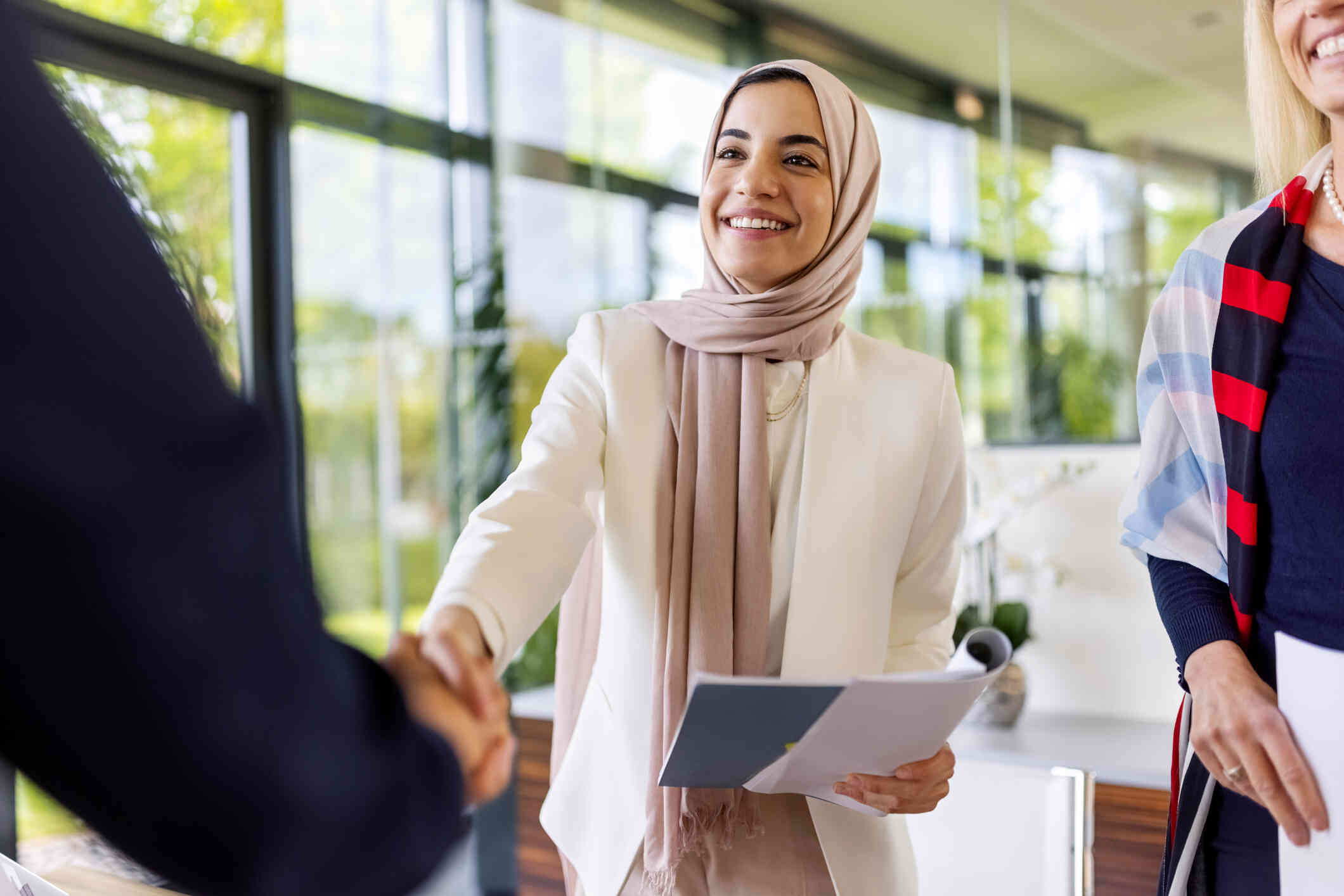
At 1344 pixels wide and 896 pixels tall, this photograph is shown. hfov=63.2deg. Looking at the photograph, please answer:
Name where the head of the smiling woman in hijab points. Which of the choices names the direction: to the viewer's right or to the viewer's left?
to the viewer's left

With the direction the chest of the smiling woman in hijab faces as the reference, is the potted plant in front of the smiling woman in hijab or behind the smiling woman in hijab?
behind

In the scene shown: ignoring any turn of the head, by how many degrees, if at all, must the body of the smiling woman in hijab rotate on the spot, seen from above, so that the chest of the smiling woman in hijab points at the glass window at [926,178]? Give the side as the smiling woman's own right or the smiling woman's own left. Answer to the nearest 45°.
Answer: approximately 180°

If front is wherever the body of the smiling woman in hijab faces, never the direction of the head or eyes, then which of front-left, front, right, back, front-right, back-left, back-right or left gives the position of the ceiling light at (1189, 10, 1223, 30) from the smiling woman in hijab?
back-left

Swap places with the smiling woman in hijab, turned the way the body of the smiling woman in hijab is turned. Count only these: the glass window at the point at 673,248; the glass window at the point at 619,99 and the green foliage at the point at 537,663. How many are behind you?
3

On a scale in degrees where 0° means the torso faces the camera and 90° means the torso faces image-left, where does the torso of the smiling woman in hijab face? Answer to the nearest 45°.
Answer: approximately 0°

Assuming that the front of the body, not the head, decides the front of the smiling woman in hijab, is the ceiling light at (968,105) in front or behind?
behind

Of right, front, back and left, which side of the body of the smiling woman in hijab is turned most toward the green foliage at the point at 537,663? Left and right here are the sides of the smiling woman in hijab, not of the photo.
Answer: back

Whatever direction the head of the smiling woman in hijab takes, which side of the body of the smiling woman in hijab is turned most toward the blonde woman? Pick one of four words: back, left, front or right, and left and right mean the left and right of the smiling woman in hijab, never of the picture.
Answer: left

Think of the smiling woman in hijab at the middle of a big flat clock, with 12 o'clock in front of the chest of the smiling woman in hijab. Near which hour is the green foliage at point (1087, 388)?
The green foliage is roughly at 7 o'clock from the smiling woman in hijab.

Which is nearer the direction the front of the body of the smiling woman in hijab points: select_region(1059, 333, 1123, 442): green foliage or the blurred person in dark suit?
the blurred person in dark suit
